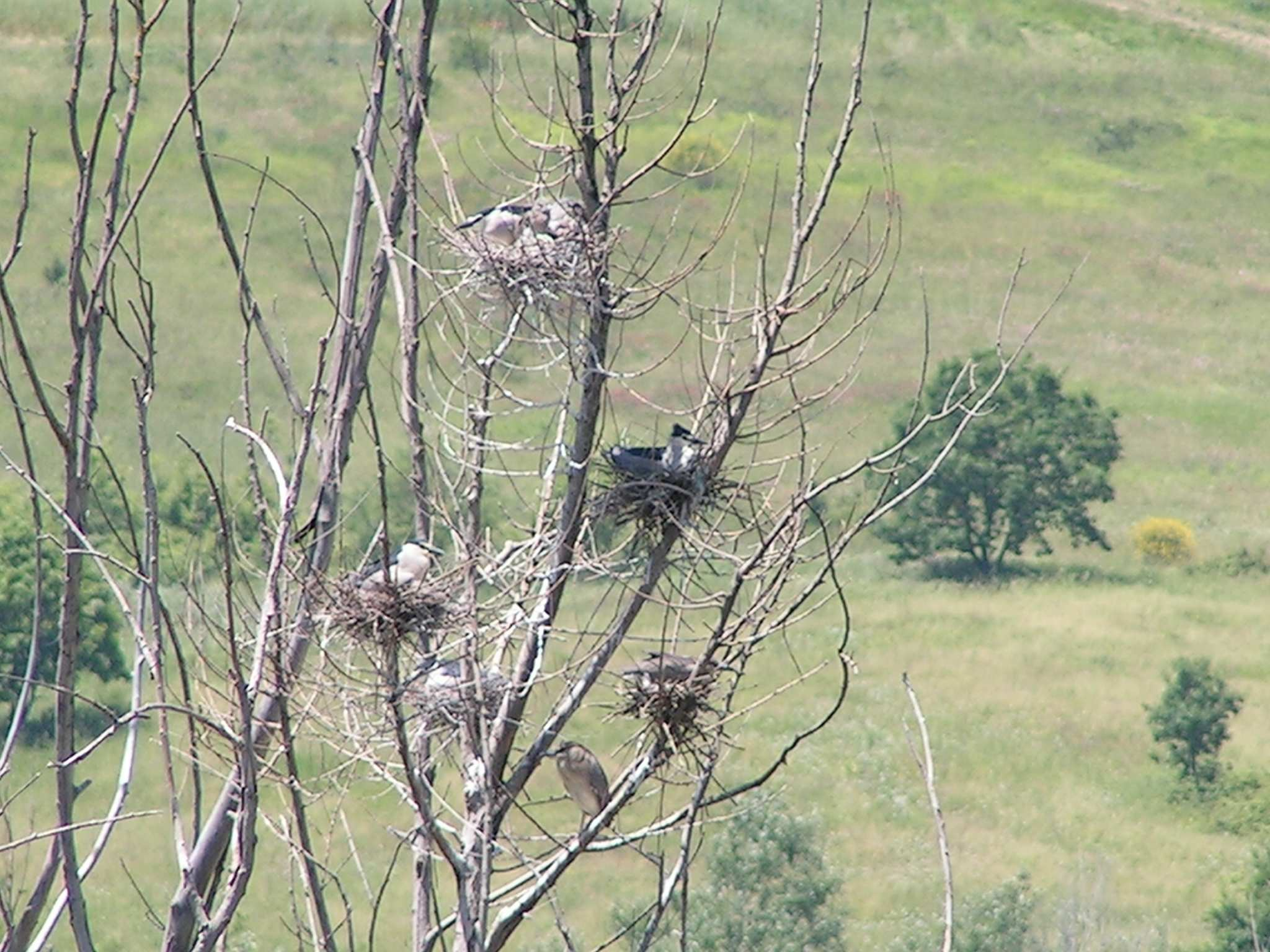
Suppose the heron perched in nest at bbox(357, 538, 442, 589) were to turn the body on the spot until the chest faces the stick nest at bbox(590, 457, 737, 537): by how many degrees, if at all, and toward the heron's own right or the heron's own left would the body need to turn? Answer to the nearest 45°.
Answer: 0° — it already faces it

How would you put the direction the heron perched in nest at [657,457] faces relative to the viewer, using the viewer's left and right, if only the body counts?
facing to the right of the viewer

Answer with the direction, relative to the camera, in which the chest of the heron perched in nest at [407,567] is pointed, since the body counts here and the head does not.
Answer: to the viewer's right

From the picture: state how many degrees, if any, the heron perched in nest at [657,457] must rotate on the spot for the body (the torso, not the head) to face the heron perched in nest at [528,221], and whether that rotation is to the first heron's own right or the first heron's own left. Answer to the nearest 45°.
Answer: approximately 135° to the first heron's own left

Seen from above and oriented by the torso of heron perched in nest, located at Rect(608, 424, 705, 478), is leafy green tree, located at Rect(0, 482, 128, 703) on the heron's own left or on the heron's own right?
on the heron's own left

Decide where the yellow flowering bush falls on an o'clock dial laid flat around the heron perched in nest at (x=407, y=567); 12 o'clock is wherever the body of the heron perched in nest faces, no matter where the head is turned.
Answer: The yellow flowering bush is roughly at 10 o'clock from the heron perched in nest.
